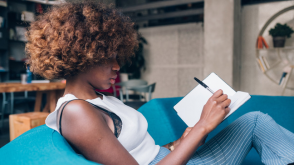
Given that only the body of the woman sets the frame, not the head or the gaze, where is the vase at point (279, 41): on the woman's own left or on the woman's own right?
on the woman's own left

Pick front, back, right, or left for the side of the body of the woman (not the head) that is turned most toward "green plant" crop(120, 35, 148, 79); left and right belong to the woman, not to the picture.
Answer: left

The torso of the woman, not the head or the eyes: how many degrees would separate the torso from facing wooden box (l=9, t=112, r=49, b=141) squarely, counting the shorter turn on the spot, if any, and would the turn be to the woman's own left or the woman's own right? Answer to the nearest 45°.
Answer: approximately 135° to the woman's own left

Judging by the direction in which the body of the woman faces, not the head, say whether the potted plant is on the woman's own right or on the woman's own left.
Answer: on the woman's own left

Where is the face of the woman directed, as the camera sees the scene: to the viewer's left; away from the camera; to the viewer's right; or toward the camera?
to the viewer's right

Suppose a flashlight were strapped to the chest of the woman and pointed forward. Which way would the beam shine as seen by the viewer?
to the viewer's right
